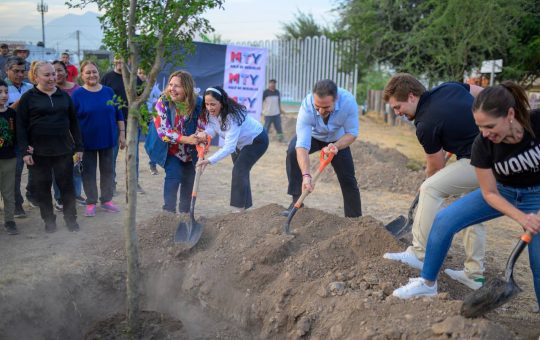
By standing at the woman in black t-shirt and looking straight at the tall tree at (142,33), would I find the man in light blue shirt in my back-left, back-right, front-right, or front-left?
front-right

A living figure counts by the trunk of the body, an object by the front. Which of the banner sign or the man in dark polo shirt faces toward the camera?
the banner sign

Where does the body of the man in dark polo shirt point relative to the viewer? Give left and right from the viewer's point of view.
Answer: facing to the left of the viewer

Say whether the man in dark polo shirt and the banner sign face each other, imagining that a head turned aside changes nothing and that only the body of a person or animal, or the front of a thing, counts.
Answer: no

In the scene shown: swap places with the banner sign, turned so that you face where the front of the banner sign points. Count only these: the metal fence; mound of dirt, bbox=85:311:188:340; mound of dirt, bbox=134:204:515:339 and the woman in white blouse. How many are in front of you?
3

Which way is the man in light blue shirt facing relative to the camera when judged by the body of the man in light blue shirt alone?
toward the camera

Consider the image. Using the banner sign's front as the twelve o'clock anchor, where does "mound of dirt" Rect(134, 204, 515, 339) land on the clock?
The mound of dirt is roughly at 12 o'clock from the banner sign.

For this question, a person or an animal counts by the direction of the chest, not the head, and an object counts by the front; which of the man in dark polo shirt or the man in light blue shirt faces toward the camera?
the man in light blue shirt

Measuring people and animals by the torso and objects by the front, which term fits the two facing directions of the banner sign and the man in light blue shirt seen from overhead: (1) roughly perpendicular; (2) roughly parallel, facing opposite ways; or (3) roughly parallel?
roughly parallel

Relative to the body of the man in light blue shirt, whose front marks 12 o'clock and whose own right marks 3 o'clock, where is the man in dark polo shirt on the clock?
The man in dark polo shirt is roughly at 11 o'clock from the man in light blue shirt.

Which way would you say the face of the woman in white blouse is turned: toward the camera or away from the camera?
toward the camera

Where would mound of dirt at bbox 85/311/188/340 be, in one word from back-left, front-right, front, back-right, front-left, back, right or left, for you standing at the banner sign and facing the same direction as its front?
front

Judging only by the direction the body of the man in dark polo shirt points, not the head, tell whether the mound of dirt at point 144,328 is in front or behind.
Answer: in front

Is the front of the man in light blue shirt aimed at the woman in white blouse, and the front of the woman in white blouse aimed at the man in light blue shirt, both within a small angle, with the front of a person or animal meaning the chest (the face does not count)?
no

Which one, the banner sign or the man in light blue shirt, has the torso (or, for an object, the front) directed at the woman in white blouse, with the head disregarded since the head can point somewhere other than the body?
the banner sign

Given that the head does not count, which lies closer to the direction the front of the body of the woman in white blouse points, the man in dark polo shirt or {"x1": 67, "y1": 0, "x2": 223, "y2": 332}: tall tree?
the tall tree

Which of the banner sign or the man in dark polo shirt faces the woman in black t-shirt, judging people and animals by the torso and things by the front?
the banner sign

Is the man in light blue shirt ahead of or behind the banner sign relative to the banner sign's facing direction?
ahead

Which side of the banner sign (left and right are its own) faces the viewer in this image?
front

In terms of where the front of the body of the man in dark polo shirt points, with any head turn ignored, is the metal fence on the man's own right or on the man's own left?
on the man's own right
